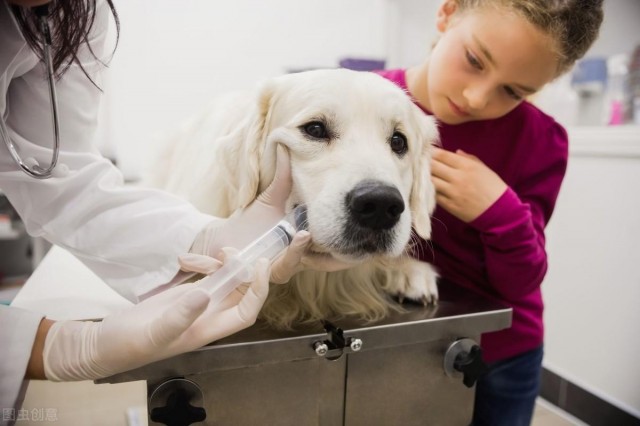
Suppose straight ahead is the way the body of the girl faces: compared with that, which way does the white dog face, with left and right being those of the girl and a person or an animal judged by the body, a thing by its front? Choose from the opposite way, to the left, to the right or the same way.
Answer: to the left

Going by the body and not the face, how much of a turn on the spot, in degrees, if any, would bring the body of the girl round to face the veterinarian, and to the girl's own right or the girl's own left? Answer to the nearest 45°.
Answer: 0° — they already face them

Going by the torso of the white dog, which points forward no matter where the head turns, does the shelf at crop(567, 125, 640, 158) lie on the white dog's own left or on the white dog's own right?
on the white dog's own left

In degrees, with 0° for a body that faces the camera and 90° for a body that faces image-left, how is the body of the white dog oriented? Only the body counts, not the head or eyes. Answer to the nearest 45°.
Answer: approximately 315°

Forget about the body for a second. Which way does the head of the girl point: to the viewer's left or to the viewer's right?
to the viewer's left
